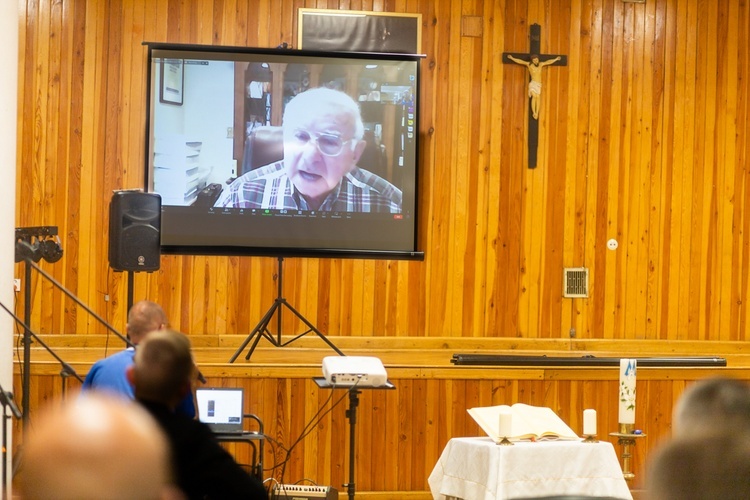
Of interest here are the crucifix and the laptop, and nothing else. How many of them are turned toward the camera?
2

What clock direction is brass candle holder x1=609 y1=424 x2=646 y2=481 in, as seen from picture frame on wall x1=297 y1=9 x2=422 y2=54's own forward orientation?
The brass candle holder is roughly at 11 o'clock from the picture frame on wall.

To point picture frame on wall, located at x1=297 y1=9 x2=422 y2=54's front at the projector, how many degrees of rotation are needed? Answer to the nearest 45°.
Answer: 0° — it already faces it

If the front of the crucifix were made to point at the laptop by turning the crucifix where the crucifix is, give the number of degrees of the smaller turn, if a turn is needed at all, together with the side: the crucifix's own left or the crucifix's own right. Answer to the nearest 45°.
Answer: approximately 45° to the crucifix's own right

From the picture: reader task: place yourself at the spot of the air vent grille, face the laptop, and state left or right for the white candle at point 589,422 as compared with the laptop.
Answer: left

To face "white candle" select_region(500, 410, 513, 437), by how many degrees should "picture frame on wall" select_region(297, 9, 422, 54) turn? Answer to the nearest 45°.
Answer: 0° — it already faces it

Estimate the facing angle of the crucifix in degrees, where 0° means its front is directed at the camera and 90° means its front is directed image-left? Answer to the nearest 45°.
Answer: approximately 0°
